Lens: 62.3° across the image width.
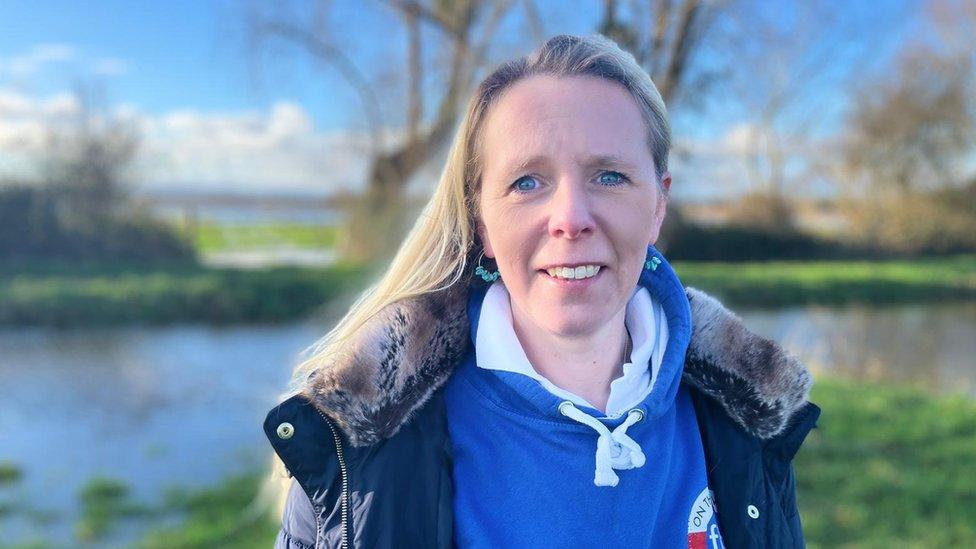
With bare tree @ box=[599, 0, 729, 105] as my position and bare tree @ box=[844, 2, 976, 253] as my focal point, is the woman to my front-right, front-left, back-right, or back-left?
back-right

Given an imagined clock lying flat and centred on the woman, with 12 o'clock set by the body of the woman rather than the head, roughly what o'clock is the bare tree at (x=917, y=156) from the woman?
The bare tree is roughly at 7 o'clock from the woman.

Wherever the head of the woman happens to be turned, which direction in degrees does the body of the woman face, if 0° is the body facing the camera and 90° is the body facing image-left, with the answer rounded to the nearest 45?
approximately 0°

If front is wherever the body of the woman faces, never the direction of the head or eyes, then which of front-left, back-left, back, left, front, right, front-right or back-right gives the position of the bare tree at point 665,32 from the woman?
back
